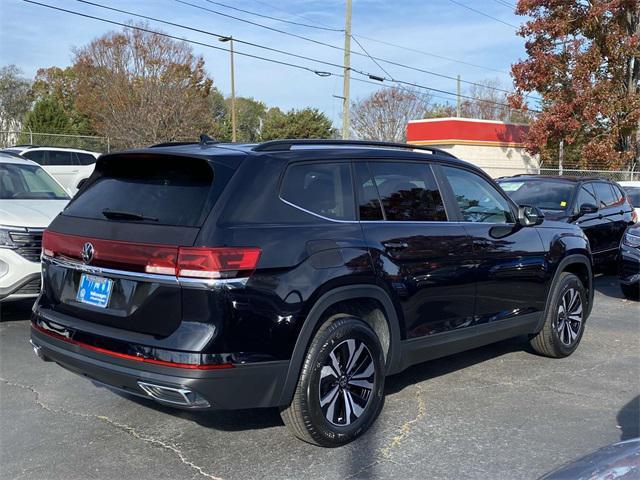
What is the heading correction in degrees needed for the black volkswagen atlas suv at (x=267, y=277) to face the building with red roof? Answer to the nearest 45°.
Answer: approximately 45° to its left

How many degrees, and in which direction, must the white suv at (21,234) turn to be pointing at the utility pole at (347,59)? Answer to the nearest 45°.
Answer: approximately 90° to its left

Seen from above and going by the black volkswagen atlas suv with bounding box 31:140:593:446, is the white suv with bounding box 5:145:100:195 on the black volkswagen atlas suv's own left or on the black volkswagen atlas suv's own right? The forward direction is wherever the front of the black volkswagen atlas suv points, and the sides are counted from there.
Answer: on the black volkswagen atlas suv's own left

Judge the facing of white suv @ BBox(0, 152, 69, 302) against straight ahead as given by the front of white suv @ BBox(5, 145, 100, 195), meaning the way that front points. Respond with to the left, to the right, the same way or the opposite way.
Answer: to the left

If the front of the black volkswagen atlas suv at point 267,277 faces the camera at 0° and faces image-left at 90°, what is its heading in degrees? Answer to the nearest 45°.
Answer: approximately 225°

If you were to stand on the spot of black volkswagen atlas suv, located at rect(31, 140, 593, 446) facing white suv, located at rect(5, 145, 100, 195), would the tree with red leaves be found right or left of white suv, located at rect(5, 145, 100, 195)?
right

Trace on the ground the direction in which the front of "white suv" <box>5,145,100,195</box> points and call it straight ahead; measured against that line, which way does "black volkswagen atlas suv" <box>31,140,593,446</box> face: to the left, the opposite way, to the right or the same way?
the opposite way

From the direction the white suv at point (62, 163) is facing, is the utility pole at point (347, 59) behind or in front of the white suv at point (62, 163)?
behind
